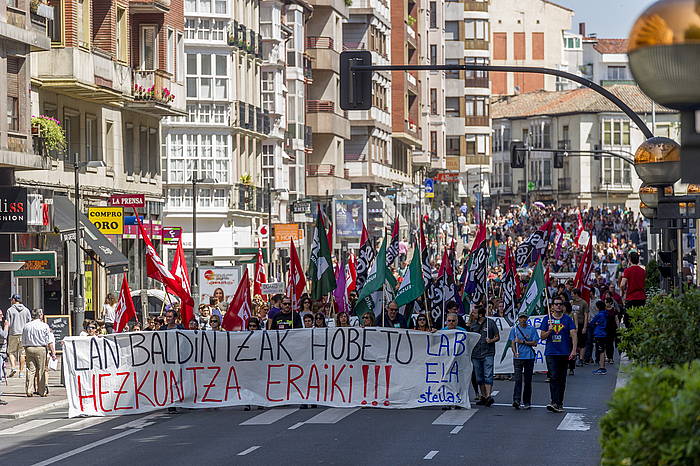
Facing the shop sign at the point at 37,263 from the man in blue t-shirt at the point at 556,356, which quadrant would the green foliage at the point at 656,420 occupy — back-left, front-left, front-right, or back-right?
back-left

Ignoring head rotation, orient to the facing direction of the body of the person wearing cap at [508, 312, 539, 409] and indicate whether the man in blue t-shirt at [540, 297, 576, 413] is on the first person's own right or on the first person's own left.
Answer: on the first person's own left

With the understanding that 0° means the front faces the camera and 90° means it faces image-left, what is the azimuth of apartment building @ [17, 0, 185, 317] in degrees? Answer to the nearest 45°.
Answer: approximately 315°

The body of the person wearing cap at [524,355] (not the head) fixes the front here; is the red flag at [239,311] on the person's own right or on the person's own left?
on the person's own right
